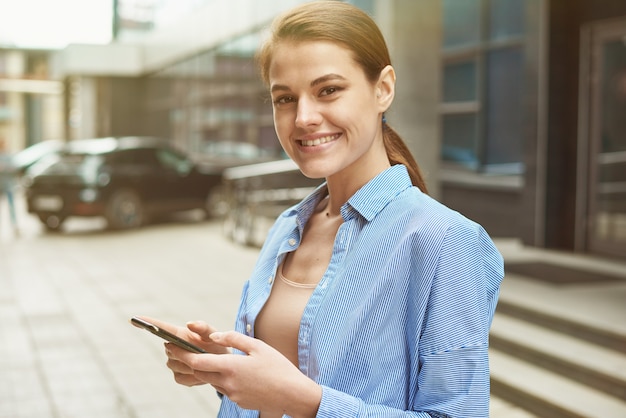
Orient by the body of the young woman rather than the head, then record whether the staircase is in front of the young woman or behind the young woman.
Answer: behind

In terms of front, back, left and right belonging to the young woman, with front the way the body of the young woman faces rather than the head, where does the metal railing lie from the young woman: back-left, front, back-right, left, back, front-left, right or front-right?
back-right

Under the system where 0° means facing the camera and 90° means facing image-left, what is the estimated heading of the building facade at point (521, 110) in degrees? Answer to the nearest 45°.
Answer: approximately 45°

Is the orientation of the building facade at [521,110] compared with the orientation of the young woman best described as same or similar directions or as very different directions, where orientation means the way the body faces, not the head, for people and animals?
same or similar directions

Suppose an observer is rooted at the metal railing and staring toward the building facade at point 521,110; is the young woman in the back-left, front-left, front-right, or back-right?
front-right

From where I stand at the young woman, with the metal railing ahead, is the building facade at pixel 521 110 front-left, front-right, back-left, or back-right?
front-right

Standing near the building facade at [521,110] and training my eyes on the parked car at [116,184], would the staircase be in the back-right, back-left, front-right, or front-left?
back-left

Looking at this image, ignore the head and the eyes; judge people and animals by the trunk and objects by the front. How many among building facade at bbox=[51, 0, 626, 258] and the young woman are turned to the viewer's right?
0

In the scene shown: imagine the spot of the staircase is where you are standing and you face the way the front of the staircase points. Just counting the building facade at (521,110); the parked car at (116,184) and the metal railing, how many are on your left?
0

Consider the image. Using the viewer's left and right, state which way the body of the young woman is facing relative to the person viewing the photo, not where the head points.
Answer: facing the viewer and to the left of the viewer

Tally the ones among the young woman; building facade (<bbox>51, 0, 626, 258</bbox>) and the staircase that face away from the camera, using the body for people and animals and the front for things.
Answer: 0
